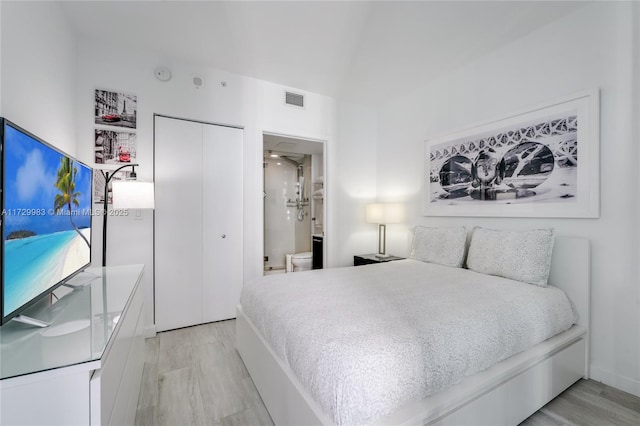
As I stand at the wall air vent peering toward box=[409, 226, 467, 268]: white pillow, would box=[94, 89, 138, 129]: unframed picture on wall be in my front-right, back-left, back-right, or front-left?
back-right

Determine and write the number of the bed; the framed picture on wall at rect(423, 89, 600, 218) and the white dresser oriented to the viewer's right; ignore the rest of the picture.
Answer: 1

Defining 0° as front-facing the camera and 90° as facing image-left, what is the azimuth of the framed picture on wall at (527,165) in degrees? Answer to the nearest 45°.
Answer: approximately 45°

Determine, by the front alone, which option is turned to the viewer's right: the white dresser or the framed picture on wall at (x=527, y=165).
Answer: the white dresser

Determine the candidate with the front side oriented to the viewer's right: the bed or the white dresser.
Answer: the white dresser

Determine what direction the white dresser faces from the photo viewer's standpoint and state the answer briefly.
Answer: facing to the right of the viewer

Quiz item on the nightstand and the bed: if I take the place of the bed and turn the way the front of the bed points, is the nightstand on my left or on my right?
on my right

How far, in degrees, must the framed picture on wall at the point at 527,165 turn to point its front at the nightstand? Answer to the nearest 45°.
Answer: approximately 45° to its right

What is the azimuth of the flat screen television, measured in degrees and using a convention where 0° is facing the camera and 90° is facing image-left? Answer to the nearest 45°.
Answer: approximately 315°

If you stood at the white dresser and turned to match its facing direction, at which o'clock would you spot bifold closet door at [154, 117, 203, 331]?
The bifold closet door is roughly at 10 o'clock from the white dresser.

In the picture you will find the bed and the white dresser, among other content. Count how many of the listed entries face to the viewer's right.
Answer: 1

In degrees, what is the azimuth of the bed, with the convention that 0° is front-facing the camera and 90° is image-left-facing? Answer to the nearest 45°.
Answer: approximately 45°

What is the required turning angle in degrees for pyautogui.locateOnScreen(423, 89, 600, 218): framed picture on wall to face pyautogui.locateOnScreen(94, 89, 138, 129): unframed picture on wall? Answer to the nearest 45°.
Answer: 0° — it already faces it

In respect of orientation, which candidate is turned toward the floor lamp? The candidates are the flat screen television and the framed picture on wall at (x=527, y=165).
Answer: the framed picture on wall

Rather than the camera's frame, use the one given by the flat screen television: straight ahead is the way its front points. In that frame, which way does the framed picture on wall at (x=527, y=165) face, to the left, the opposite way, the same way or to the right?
the opposite way

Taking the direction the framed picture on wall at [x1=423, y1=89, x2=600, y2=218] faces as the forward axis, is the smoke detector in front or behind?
in front
